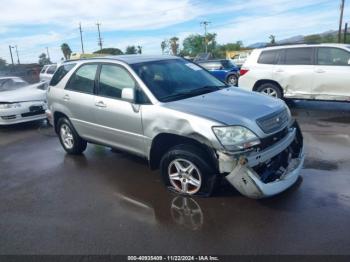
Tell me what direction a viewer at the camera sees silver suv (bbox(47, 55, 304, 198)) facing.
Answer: facing the viewer and to the right of the viewer

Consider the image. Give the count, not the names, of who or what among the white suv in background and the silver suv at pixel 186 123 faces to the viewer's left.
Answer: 0

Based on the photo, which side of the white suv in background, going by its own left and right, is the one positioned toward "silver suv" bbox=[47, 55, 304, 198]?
right

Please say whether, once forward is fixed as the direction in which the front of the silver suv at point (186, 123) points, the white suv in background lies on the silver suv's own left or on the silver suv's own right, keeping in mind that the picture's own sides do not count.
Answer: on the silver suv's own left

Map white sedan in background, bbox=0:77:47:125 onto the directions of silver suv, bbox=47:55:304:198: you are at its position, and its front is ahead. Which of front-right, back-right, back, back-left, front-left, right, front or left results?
back

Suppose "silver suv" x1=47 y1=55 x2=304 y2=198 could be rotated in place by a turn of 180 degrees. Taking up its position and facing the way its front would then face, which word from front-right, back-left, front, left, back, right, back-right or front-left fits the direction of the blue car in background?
front-right

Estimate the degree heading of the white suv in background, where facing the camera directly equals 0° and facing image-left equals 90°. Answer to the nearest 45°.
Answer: approximately 270°
